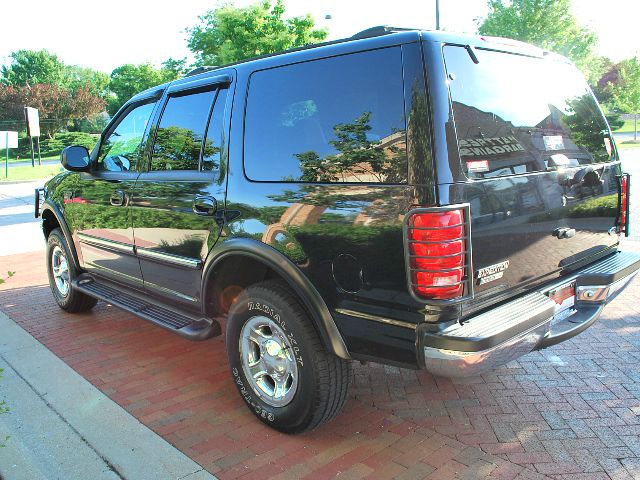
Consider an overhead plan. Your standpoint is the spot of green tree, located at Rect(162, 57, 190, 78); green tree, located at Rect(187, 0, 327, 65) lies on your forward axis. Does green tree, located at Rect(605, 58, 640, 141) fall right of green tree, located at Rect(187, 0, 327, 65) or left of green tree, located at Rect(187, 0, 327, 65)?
left

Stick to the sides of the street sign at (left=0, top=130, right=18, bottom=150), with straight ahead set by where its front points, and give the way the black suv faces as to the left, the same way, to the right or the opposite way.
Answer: the opposite way

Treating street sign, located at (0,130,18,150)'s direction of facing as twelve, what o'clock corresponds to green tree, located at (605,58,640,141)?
The green tree is roughly at 9 o'clock from the street sign.

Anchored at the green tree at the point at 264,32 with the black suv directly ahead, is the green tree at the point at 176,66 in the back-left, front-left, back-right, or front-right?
back-right

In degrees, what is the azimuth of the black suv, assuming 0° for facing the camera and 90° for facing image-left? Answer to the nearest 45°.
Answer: approximately 135°

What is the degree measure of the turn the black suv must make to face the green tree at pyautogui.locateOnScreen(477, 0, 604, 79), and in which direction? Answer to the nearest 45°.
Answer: approximately 45° to its right

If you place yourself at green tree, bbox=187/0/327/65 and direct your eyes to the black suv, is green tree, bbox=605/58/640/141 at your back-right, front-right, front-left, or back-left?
back-left

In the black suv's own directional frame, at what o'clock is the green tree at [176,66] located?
The green tree is roughly at 1 o'clock from the black suv.
